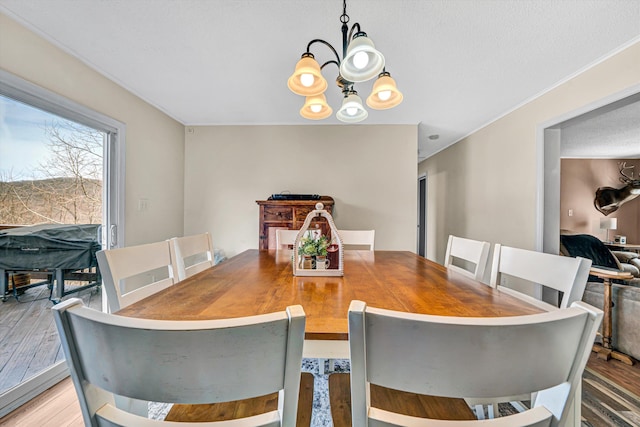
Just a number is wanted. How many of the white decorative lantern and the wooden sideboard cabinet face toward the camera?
2

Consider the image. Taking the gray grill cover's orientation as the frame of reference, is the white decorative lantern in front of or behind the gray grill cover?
in front

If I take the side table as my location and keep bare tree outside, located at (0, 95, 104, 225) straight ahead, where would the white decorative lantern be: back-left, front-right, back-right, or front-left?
front-left

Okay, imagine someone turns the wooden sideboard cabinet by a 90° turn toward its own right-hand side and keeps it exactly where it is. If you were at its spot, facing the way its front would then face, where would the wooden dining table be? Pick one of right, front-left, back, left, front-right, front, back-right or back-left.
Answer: left

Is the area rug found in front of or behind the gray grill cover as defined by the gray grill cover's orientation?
in front

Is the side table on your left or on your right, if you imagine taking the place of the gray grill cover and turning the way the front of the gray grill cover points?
on your left

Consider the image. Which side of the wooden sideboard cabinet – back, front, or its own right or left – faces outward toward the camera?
front
